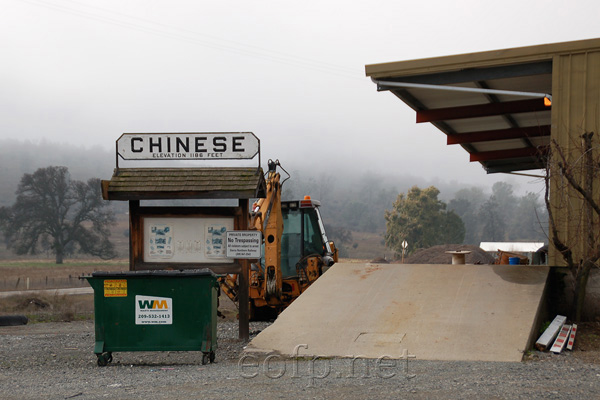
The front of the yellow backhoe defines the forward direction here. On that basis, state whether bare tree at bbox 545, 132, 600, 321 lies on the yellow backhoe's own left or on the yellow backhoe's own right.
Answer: on the yellow backhoe's own right

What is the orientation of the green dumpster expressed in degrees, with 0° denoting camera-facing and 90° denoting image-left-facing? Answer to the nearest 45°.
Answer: approximately 0°

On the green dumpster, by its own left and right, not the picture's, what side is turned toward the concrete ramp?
left

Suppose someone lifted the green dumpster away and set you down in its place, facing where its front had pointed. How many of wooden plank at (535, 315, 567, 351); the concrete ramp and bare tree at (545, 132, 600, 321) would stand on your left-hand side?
3

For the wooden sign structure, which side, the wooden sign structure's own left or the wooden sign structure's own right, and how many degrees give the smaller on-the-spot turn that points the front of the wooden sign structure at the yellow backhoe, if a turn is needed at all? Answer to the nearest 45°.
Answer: approximately 135° to the wooden sign structure's own left

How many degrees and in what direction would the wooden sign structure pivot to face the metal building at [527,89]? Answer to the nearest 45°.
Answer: approximately 90° to its left

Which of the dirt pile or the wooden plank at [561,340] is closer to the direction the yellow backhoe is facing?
the dirt pile

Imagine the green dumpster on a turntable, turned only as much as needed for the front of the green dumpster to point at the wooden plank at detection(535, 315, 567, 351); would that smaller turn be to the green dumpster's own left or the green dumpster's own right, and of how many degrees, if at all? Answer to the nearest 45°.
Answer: approximately 90° to the green dumpster's own left
